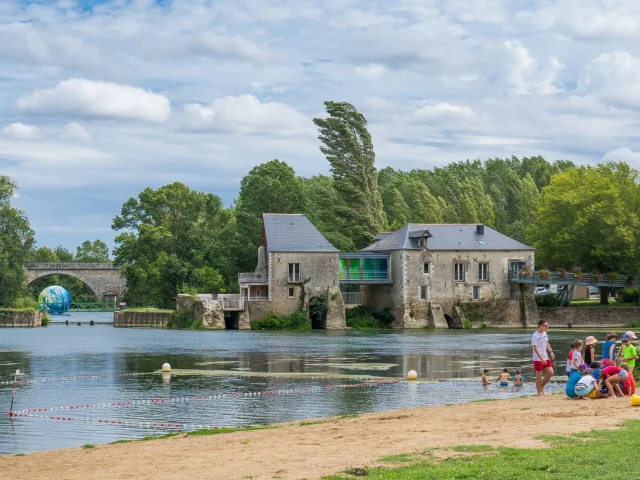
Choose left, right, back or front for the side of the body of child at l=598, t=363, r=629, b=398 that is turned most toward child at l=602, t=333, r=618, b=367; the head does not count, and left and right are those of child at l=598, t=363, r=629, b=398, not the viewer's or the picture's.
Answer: right

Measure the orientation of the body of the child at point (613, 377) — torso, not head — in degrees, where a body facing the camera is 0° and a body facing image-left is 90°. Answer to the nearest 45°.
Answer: approximately 90°

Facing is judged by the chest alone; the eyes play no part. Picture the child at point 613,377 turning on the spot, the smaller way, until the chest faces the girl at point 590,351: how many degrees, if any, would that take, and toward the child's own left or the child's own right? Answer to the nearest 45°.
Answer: approximately 90° to the child's own right

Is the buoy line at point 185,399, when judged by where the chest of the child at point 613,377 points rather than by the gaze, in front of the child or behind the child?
in front

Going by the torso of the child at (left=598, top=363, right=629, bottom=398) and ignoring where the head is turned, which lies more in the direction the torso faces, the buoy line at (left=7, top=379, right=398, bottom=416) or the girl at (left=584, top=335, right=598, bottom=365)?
the buoy line

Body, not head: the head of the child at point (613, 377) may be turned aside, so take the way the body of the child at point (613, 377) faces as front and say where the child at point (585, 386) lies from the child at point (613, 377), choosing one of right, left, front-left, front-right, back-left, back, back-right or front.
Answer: front
